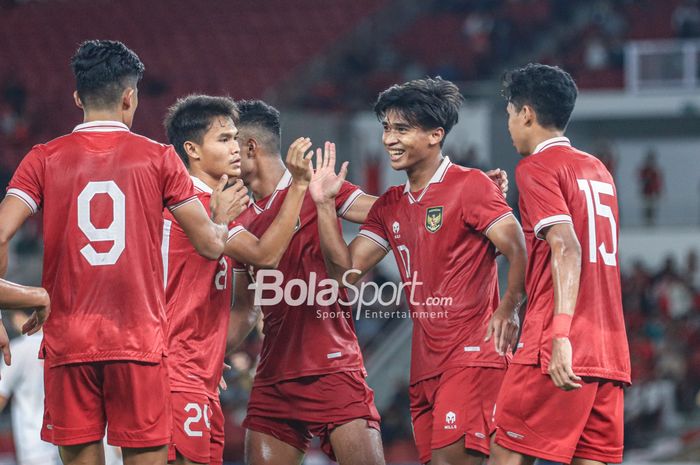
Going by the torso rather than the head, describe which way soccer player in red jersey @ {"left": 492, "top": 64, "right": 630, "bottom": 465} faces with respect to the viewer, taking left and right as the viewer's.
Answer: facing away from the viewer and to the left of the viewer

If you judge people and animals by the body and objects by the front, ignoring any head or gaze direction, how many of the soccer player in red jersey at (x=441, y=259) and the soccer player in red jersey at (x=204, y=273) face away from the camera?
0

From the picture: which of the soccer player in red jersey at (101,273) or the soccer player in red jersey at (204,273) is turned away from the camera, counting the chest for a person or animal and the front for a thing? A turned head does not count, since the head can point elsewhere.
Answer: the soccer player in red jersey at (101,273)

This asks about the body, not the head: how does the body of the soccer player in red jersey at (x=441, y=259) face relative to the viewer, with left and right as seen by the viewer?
facing the viewer and to the left of the viewer

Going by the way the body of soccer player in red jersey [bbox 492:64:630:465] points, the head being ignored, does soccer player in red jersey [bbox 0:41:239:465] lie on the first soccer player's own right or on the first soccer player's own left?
on the first soccer player's own left

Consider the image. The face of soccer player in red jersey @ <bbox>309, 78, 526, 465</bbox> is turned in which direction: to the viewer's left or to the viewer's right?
to the viewer's left

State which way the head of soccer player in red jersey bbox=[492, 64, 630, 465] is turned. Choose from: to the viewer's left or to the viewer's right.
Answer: to the viewer's left

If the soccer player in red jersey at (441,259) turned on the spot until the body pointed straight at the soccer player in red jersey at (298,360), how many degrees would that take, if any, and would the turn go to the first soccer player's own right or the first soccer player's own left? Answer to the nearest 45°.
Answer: approximately 45° to the first soccer player's own right

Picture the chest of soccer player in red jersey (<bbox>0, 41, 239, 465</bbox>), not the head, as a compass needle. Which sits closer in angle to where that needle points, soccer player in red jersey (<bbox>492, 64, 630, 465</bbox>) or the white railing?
the white railing

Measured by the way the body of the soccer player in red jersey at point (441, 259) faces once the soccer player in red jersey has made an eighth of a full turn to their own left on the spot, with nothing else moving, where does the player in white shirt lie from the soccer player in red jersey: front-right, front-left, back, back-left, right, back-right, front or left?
back-right

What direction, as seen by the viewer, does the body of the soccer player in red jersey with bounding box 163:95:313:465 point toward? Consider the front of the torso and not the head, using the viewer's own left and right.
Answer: facing the viewer and to the right of the viewer

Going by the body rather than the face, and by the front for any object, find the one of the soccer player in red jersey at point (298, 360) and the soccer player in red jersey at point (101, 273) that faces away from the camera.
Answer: the soccer player in red jersey at point (101, 273)

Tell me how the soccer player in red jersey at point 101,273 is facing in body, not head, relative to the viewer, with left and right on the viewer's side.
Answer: facing away from the viewer

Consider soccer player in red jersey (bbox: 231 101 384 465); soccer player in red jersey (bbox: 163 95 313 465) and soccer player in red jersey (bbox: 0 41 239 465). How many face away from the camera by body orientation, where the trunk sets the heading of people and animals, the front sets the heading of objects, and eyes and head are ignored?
1
